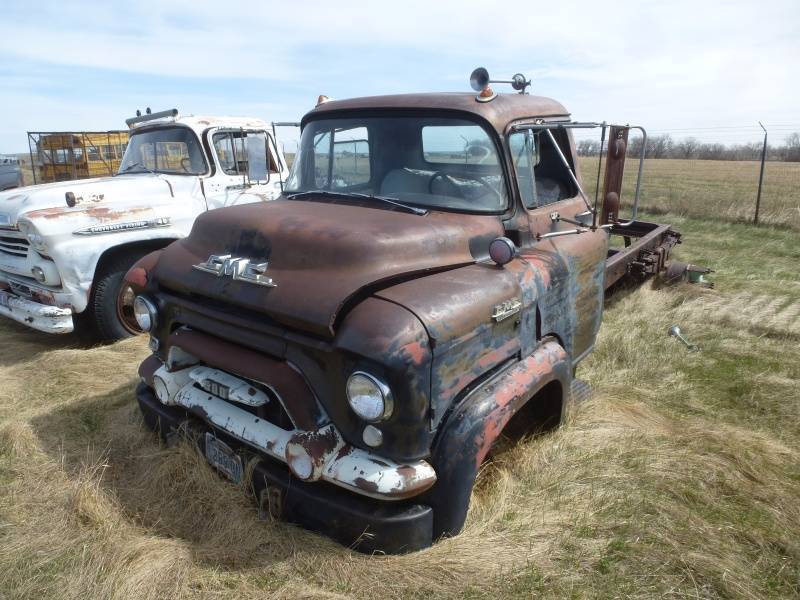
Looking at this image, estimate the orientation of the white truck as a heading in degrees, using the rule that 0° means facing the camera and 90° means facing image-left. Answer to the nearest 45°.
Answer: approximately 45°

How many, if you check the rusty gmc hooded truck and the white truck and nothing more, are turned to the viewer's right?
0

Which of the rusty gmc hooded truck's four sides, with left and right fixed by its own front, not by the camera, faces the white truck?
right

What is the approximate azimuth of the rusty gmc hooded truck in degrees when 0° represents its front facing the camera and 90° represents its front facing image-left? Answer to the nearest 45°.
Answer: approximately 45°

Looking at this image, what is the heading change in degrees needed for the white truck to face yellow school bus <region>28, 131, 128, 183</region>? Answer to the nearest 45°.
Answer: approximately 135° to its right

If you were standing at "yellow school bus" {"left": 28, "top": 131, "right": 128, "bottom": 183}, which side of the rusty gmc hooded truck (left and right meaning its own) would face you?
right
